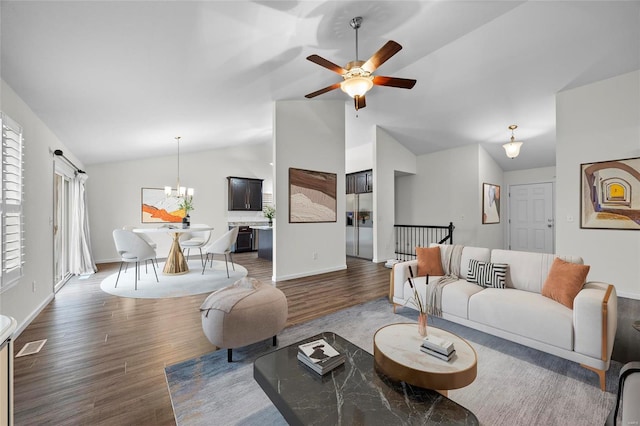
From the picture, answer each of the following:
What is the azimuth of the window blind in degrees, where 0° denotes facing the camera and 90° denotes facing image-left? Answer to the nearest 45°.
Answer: approximately 315°

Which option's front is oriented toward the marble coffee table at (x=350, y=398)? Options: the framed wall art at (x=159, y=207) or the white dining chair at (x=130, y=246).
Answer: the framed wall art

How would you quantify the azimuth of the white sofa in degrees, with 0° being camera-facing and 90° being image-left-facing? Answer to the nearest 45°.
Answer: approximately 45°

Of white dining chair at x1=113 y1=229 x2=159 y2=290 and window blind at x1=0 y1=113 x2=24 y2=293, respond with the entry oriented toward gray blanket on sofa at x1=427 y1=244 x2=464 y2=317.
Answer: the window blind

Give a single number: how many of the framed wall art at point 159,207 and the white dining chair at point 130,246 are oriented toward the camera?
1

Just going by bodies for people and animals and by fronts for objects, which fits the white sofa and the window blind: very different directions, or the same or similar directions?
very different directions

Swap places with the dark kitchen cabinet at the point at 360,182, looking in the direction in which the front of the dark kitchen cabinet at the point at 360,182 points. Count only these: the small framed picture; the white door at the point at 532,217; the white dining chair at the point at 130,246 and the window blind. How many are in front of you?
2

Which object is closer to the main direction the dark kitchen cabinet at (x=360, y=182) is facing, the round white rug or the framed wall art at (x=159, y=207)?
the round white rug

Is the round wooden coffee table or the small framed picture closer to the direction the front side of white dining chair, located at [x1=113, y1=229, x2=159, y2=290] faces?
the small framed picture
